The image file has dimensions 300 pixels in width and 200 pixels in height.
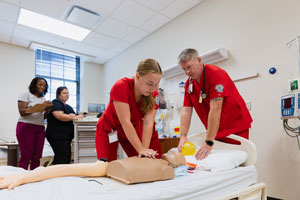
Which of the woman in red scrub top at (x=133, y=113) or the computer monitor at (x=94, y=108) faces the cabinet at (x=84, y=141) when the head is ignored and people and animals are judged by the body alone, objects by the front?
the computer monitor

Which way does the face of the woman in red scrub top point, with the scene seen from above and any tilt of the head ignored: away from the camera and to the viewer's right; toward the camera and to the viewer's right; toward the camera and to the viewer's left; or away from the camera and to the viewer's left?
toward the camera and to the viewer's right

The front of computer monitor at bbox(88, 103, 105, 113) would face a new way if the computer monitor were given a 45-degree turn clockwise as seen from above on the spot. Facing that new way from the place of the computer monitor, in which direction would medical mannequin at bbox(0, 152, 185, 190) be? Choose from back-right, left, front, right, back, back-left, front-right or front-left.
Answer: front-left

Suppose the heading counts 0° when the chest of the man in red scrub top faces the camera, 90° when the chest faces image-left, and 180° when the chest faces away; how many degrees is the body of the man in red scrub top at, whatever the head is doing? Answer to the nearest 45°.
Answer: approximately 45°

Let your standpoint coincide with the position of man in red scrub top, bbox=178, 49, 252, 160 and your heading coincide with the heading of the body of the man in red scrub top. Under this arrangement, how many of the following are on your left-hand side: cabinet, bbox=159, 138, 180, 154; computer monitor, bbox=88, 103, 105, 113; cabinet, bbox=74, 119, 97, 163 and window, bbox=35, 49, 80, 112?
0

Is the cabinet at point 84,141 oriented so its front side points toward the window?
no

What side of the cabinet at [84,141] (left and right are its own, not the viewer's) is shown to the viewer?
front

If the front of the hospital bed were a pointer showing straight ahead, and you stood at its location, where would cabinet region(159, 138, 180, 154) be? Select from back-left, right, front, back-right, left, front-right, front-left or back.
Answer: right

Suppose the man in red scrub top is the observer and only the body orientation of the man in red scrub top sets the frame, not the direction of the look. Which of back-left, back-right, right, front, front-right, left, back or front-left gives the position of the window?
right

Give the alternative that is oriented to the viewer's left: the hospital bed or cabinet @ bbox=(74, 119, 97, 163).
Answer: the hospital bed

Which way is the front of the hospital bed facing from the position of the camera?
facing to the left of the viewer

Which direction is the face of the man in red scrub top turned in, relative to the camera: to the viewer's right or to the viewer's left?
to the viewer's left

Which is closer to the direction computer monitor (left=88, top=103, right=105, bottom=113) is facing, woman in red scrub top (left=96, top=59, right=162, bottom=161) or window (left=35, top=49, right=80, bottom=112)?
the woman in red scrub top

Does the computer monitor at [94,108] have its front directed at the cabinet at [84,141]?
yes

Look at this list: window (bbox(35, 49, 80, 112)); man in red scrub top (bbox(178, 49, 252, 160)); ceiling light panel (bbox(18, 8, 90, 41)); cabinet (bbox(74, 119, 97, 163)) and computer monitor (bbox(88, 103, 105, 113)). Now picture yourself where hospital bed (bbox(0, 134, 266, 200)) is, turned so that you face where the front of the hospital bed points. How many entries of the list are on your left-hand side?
0

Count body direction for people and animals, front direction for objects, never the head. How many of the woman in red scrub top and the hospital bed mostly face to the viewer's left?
1

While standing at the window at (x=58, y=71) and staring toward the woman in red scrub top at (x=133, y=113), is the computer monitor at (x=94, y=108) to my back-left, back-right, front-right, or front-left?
front-left

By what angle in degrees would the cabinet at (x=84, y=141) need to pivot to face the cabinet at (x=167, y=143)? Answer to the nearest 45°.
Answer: approximately 90° to its left
